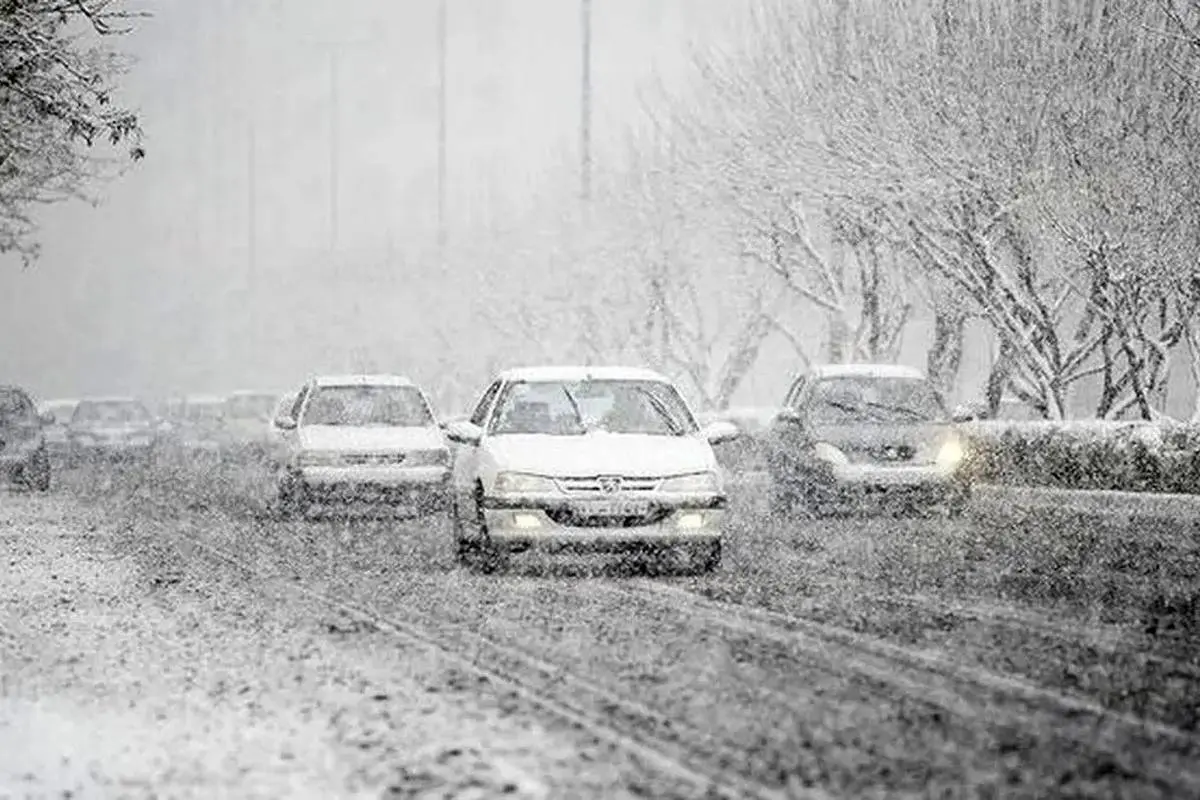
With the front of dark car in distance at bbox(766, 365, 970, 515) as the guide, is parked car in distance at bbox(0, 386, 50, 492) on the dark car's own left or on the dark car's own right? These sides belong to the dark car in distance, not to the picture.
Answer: on the dark car's own right

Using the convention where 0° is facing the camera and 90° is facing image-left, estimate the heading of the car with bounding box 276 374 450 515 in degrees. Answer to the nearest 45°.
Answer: approximately 0°

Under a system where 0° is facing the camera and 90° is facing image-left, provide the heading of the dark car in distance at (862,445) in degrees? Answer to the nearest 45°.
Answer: approximately 0°

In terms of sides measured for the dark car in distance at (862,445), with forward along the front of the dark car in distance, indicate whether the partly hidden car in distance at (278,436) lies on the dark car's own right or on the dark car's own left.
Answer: on the dark car's own right

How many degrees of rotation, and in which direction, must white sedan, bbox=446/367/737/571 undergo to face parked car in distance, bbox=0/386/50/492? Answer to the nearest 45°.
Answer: approximately 135° to its right
